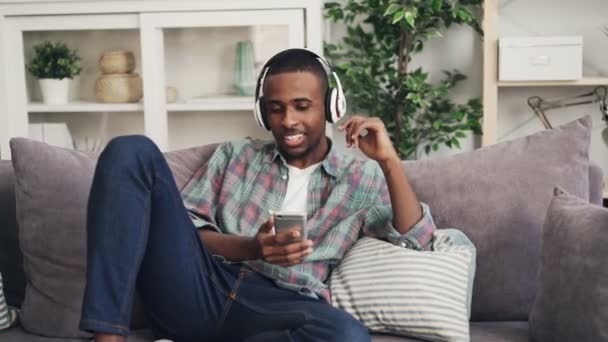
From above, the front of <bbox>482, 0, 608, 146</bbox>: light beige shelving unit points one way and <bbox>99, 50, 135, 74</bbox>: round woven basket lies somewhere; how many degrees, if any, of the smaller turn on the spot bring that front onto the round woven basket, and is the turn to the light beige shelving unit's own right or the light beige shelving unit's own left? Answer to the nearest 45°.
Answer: approximately 90° to the light beige shelving unit's own right

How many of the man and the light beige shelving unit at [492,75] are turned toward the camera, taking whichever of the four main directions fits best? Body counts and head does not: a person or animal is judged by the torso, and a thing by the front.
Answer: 2

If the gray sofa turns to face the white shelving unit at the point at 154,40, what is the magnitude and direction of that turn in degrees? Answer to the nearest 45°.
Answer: approximately 135° to its right

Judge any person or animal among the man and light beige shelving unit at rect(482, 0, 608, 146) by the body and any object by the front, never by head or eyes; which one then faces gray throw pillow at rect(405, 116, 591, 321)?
the light beige shelving unit

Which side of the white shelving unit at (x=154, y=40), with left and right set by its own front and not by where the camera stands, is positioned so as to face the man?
front

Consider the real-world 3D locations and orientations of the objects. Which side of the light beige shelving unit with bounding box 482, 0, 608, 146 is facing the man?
front

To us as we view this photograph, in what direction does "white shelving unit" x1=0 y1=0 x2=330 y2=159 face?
facing the viewer

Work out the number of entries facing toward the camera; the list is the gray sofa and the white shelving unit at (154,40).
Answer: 2

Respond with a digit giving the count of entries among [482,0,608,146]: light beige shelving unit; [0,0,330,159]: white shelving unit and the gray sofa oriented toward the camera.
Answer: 3

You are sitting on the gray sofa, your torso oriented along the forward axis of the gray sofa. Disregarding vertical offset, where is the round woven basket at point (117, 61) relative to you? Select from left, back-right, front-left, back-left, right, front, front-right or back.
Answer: back-right

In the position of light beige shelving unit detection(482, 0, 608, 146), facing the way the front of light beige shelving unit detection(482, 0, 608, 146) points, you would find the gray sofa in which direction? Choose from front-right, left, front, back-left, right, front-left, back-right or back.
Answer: front

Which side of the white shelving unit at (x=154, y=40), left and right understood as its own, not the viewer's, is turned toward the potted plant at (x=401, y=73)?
left

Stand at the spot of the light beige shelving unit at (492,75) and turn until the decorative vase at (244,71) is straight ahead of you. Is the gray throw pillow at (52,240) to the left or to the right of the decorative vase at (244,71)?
left

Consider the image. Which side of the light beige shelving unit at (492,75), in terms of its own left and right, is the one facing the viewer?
front

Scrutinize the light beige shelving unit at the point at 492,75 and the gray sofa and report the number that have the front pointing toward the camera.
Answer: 2

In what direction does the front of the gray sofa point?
toward the camera
